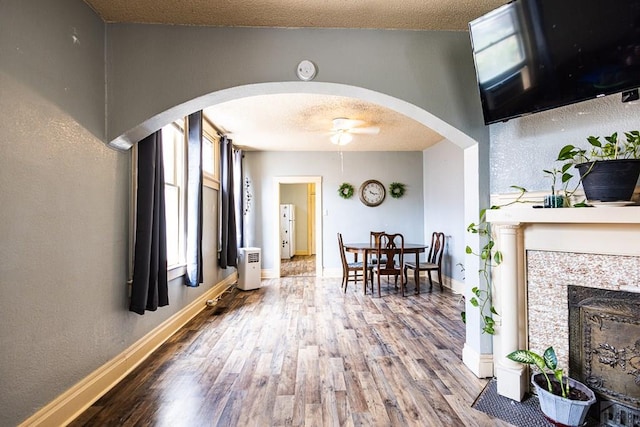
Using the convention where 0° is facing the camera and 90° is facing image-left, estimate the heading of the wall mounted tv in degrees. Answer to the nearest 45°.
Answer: approximately 45°

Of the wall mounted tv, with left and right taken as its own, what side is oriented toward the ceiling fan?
right

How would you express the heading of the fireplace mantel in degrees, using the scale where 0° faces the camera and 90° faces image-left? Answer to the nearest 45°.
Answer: approximately 45°

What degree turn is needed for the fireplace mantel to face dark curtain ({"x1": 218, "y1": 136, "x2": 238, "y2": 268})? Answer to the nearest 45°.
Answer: approximately 45° to its right

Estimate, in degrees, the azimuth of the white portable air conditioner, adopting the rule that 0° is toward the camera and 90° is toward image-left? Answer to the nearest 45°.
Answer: approximately 315°

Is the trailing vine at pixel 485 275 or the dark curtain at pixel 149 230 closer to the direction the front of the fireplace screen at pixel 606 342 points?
the dark curtain

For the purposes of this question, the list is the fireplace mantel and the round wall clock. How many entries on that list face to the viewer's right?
0

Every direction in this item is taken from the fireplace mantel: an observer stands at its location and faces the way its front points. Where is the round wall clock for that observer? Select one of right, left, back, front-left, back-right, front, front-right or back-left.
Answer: right

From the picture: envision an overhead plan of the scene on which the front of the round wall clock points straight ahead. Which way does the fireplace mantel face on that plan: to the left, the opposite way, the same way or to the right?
to the right
